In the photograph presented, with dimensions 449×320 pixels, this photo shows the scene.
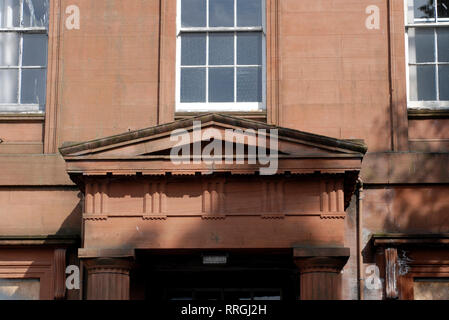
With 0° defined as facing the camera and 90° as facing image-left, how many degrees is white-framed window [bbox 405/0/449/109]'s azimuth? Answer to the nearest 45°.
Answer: approximately 0°
